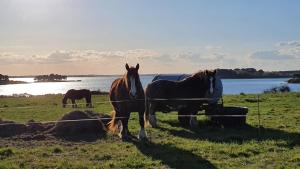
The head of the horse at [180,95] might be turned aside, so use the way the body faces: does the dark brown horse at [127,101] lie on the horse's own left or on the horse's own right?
on the horse's own right

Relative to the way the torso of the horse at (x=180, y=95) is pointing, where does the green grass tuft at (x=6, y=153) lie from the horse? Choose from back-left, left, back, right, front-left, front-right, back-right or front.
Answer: back-right

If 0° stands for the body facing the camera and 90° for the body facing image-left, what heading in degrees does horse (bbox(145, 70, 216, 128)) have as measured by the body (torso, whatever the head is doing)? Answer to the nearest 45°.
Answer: approximately 270°

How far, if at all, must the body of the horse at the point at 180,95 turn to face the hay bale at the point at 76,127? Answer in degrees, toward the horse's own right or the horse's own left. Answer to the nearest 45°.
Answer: approximately 135° to the horse's own right

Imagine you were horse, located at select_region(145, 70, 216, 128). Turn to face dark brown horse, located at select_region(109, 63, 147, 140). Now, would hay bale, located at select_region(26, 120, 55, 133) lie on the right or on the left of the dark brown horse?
right

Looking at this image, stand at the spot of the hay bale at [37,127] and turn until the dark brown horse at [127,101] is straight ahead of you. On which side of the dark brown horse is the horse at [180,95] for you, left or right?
left

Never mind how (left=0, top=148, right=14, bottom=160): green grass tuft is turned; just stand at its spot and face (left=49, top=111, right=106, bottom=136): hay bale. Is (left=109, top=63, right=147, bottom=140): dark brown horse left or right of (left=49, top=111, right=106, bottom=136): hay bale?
right
